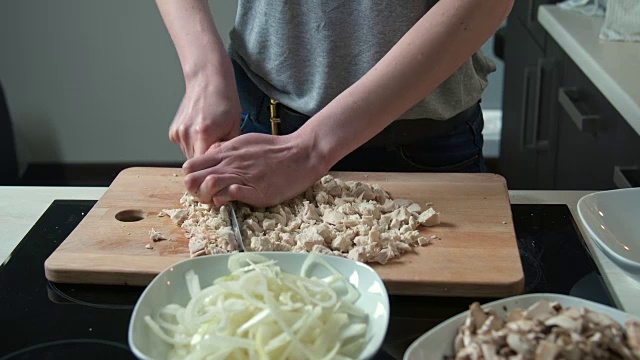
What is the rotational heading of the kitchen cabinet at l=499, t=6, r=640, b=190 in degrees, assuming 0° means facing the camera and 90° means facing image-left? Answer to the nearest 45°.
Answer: approximately 45°

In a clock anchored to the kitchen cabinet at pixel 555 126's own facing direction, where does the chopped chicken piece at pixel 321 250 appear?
The chopped chicken piece is roughly at 11 o'clock from the kitchen cabinet.

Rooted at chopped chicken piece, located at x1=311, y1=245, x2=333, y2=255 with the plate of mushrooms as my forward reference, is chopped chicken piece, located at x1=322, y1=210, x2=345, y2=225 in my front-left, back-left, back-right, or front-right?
back-left

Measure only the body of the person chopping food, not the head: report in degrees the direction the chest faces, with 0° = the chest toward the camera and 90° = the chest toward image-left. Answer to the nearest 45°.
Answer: approximately 45°

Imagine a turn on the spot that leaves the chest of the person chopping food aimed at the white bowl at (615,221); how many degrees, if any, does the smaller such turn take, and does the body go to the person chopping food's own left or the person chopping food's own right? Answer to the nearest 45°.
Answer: approximately 90° to the person chopping food's own left

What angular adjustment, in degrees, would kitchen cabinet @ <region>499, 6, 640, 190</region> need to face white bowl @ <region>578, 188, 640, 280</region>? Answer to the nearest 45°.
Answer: approximately 45° to its left

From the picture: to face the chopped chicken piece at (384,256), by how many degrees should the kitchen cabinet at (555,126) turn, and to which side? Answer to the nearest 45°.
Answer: approximately 45° to its left

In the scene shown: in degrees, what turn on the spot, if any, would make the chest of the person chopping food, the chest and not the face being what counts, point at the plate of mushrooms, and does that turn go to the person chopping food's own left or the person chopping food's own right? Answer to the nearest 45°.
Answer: approximately 45° to the person chopping food's own left

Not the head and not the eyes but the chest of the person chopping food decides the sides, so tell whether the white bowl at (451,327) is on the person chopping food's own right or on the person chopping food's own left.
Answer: on the person chopping food's own left
